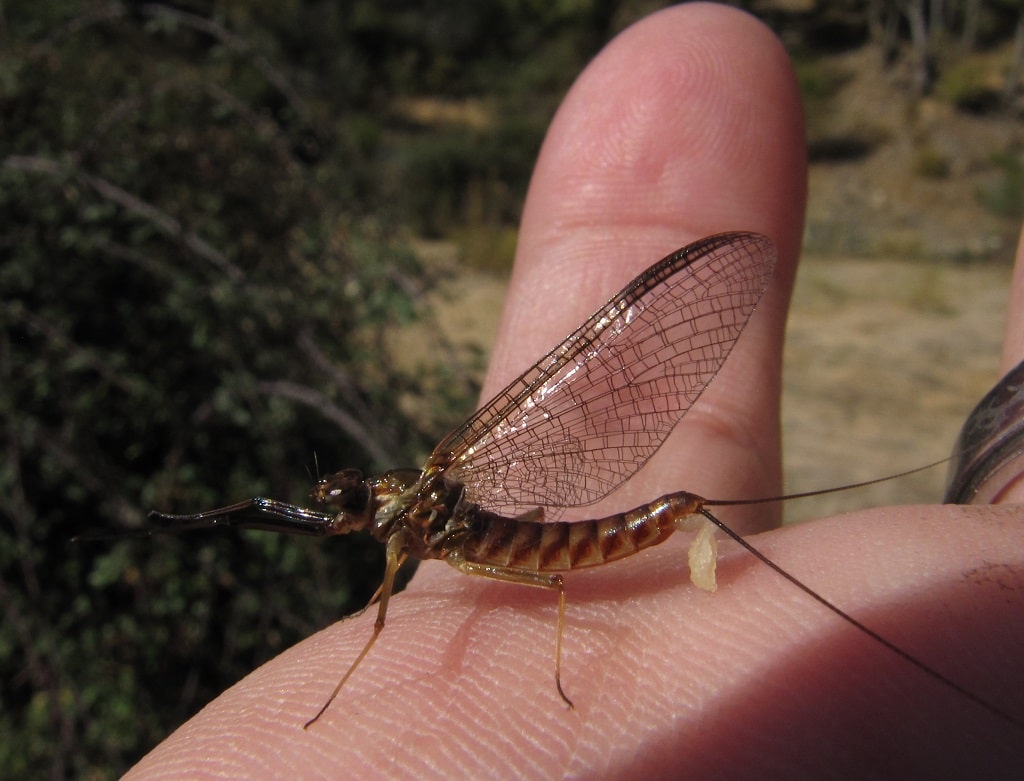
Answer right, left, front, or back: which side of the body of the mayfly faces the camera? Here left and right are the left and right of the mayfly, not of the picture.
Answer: left
